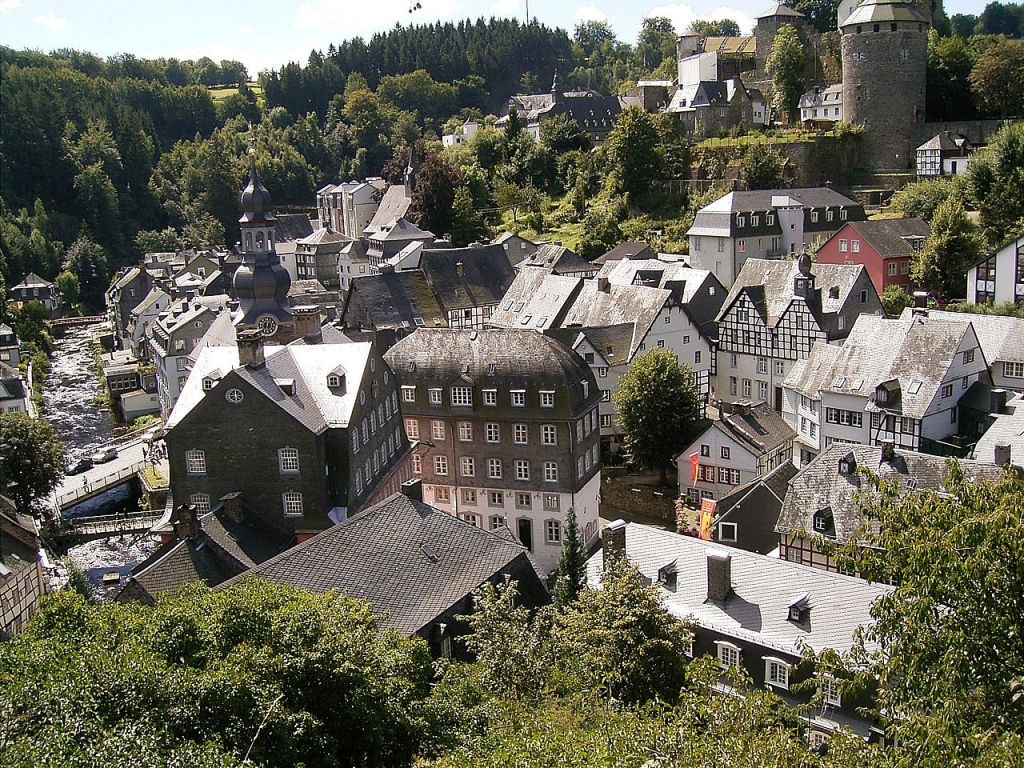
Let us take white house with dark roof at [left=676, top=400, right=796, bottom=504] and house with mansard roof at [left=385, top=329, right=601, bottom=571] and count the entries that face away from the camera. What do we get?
0

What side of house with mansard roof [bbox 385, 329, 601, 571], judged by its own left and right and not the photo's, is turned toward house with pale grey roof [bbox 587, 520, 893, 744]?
front

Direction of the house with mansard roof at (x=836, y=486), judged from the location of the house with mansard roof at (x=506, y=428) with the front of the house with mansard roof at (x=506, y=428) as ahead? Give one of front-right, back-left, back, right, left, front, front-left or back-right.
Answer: front-left

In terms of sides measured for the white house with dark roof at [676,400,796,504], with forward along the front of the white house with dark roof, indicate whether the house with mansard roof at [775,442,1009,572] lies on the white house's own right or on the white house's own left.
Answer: on the white house's own left

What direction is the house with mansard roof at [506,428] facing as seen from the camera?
toward the camera

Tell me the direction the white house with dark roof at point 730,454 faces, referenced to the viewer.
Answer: facing the viewer and to the left of the viewer

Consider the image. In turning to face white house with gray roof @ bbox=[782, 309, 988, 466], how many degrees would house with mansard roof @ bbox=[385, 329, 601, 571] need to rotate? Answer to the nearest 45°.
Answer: approximately 90° to its left

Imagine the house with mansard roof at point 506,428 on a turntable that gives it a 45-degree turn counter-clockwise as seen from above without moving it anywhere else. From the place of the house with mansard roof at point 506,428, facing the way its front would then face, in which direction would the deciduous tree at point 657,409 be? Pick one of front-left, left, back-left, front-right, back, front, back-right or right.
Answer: left
